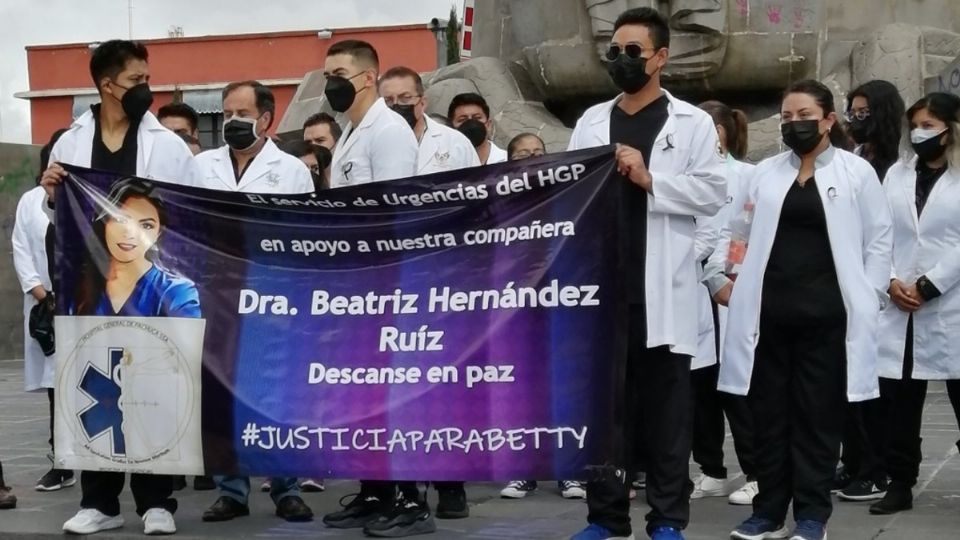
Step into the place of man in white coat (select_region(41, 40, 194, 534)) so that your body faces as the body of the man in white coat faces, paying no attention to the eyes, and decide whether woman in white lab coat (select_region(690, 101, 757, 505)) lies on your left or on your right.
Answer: on your left

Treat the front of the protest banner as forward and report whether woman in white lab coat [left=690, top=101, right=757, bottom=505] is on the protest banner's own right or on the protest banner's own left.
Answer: on the protest banner's own left

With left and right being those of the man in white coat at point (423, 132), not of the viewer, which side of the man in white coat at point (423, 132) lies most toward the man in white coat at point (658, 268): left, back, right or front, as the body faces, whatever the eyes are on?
left

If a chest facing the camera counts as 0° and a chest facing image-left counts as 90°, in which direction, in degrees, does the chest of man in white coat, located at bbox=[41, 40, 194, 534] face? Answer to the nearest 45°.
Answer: approximately 0°

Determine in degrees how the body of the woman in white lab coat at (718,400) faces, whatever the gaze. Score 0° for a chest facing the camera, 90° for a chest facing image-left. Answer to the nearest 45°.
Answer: approximately 45°

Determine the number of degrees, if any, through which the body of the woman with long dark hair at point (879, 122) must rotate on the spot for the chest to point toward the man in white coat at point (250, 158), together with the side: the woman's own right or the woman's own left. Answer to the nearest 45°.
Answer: approximately 45° to the woman's own right
